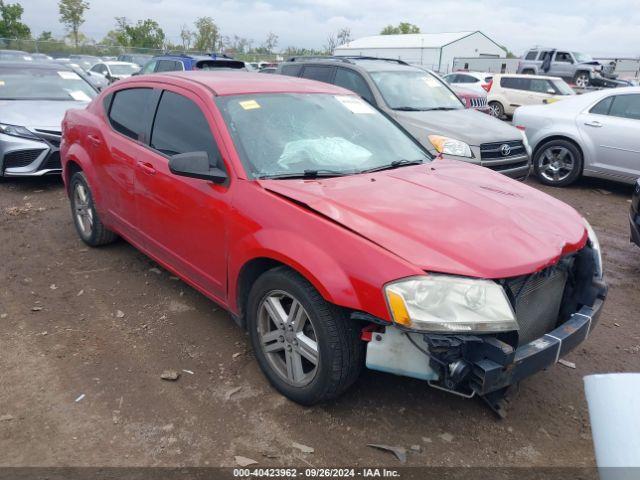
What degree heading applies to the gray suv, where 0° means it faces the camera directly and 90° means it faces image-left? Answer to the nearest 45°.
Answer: approximately 315°

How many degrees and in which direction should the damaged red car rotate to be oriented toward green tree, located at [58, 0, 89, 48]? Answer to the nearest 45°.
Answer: approximately 180°

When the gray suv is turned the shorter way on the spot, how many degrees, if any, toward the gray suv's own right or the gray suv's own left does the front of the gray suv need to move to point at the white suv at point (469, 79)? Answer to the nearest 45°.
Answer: approximately 135° to the gray suv's own left

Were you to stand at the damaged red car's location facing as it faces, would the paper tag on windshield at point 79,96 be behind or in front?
behind

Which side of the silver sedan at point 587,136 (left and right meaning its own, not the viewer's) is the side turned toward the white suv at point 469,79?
left

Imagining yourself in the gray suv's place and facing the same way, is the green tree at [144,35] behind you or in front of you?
behind
